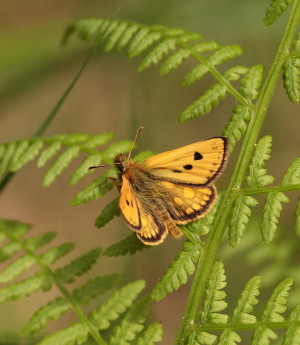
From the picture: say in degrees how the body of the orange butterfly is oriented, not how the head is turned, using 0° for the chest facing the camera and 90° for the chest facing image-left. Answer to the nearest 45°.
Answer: approximately 135°

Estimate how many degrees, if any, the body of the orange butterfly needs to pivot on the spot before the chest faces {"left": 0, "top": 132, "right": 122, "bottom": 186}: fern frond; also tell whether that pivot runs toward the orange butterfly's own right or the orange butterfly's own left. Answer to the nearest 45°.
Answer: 0° — it already faces it
